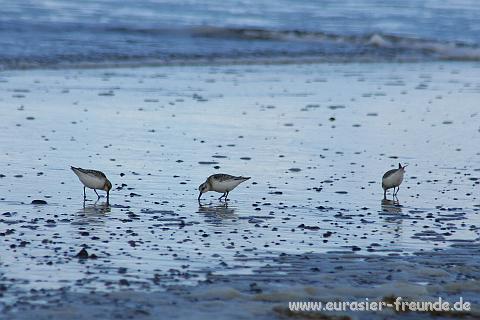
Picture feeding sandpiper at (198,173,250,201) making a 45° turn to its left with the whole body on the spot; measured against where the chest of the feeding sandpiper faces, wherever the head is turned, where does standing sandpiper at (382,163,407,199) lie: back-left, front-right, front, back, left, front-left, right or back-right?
back-left

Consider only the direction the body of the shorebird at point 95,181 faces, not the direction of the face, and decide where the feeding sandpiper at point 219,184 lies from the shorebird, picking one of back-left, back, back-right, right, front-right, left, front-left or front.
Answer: front

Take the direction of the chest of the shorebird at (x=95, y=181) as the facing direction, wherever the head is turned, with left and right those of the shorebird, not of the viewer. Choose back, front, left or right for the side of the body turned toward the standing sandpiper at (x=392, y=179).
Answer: front

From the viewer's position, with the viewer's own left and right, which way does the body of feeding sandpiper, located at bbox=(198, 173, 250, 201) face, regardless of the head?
facing to the left of the viewer

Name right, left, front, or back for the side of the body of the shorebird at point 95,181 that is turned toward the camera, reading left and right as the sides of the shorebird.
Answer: right

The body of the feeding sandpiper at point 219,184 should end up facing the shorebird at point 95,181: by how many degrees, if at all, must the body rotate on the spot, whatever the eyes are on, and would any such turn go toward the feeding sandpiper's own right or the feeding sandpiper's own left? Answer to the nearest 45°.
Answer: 0° — it already faces it

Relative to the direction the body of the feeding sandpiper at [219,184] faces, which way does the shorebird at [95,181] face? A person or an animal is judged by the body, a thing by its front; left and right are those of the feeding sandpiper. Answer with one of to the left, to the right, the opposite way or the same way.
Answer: the opposite way

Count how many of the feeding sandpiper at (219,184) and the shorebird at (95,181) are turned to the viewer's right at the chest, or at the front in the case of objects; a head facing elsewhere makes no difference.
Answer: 1
